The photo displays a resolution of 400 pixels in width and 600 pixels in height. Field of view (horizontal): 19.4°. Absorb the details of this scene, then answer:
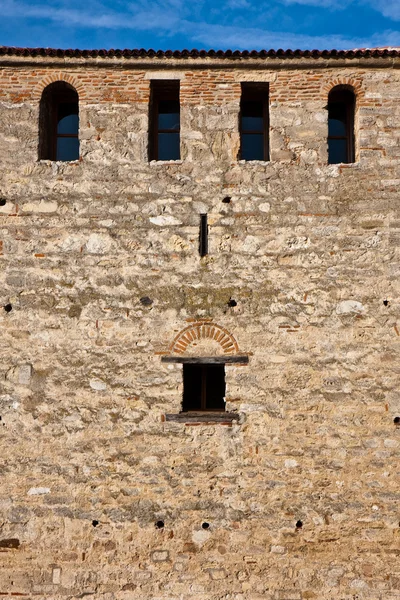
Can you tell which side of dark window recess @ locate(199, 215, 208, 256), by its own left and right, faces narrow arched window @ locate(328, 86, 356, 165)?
left

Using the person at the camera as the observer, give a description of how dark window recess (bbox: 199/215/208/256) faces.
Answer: facing the viewer
